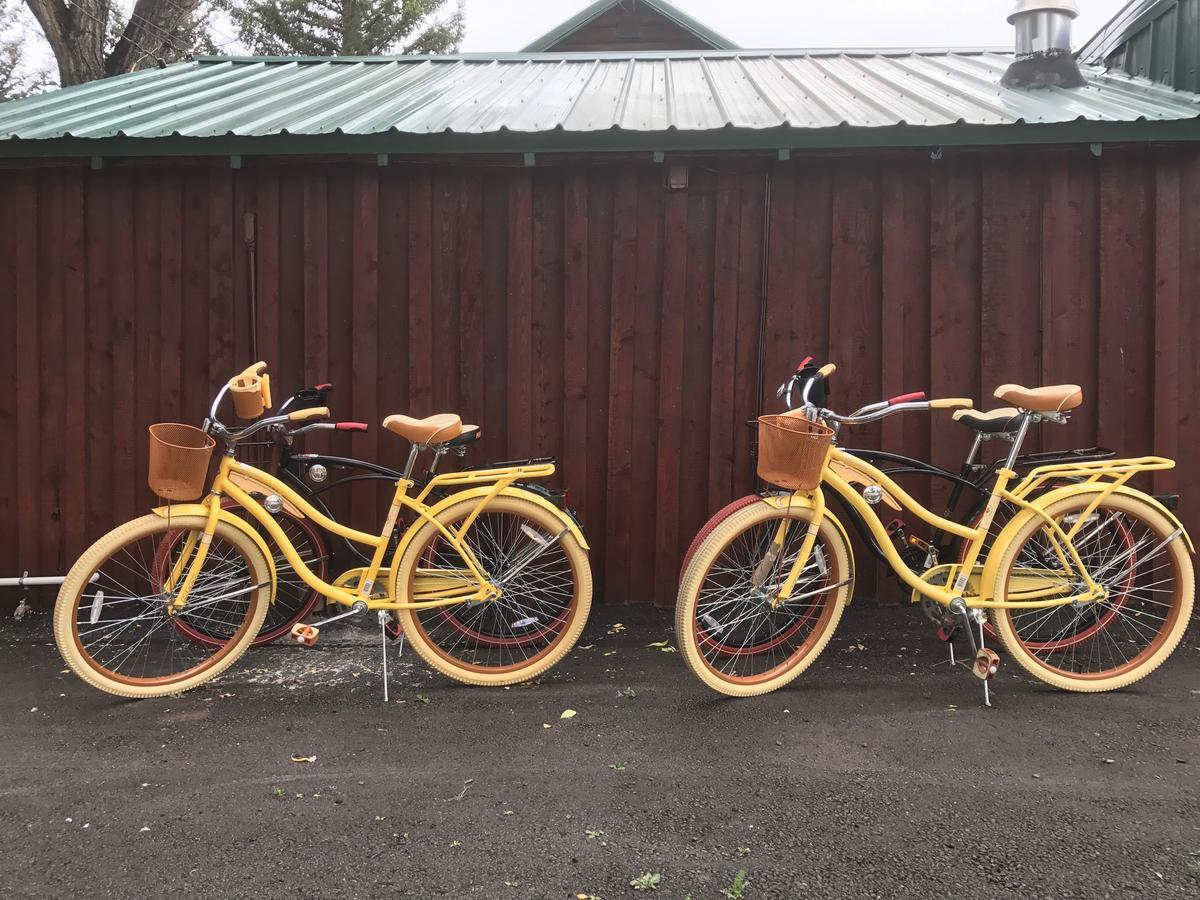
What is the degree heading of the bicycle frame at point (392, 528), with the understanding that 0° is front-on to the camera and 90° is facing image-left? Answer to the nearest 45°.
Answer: approximately 90°

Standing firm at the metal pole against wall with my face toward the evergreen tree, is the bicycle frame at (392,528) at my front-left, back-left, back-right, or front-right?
back-right

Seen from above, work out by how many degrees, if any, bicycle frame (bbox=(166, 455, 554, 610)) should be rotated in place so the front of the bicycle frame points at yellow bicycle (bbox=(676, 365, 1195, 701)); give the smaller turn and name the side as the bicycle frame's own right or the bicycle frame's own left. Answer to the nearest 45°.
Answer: approximately 180°

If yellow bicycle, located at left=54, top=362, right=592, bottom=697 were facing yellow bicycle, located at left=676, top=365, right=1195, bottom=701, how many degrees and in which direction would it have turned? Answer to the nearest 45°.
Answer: approximately 180°

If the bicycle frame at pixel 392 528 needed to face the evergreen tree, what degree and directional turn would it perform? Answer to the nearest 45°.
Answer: approximately 90° to its right

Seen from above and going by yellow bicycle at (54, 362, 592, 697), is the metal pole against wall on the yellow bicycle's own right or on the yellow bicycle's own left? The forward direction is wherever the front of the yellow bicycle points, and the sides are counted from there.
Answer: on the yellow bicycle's own right

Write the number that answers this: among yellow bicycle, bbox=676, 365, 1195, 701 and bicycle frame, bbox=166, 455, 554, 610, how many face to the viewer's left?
2

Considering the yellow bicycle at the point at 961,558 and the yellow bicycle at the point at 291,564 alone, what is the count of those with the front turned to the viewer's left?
2

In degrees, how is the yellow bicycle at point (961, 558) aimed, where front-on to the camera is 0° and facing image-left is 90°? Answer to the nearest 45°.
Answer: approximately 90°

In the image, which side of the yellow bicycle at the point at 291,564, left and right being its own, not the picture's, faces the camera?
left

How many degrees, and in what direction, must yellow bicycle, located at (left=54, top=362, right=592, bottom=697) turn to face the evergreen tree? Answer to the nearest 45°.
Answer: approximately 90° to its right
